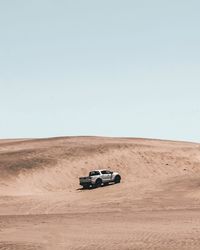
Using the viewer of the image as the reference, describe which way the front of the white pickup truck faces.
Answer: facing away from the viewer and to the right of the viewer
